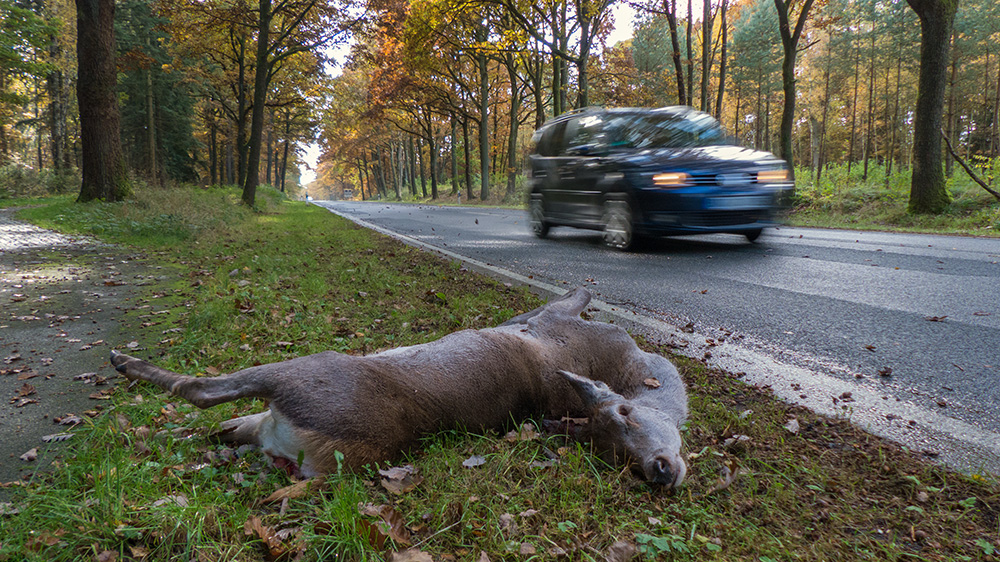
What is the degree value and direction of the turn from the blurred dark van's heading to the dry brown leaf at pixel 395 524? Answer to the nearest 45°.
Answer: approximately 45° to its right

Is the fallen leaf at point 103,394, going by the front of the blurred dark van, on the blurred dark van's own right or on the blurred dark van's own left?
on the blurred dark van's own right

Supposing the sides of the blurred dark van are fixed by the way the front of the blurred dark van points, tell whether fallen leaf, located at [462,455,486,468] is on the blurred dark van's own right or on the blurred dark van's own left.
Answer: on the blurred dark van's own right

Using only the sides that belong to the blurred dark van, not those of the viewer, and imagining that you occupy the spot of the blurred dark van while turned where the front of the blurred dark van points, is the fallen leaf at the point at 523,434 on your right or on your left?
on your right

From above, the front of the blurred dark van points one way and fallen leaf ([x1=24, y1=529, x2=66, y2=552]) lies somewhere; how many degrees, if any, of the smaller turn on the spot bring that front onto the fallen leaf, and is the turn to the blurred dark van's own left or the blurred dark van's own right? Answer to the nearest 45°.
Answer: approximately 45° to the blurred dark van's own right

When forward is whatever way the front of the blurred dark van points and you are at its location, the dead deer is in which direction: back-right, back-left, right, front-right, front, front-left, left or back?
front-right

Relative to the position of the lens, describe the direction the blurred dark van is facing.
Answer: facing the viewer and to the right of the viewer

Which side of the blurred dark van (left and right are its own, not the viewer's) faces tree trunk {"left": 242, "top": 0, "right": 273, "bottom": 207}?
back

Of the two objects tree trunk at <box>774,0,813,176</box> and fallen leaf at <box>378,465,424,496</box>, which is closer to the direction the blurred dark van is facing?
the fallen leaf

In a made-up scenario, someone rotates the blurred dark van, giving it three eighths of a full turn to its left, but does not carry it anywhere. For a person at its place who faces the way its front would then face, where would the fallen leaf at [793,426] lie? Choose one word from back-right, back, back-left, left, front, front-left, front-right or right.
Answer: back

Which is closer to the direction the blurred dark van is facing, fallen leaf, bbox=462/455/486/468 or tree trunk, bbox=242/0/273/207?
the fallen leaf

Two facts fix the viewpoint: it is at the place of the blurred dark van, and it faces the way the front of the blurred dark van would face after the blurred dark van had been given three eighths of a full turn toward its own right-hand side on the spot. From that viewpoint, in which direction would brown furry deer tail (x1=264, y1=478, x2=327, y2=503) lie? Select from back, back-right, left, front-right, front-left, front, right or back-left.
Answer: left

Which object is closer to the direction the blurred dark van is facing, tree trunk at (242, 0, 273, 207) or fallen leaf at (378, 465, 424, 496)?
the fallen leaf

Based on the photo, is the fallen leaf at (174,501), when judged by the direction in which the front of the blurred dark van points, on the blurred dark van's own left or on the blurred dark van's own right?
on the blurred dark van's own right

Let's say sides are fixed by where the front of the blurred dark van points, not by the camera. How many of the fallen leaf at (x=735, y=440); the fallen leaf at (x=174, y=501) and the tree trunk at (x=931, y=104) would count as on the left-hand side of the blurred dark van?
1
